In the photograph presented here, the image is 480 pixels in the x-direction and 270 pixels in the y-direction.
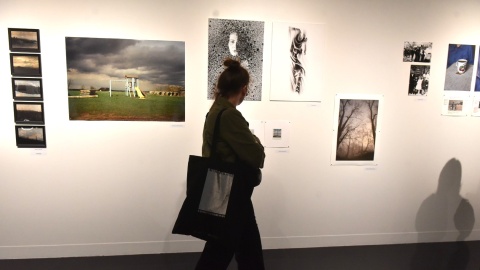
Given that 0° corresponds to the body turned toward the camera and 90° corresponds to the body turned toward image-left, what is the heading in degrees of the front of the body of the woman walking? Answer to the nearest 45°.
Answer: approximately 225°

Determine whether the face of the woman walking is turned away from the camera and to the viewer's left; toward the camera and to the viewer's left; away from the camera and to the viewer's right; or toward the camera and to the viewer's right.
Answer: away from the camera and to the viewer's right

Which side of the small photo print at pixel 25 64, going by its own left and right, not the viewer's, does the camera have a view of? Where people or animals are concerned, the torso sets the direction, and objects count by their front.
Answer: front

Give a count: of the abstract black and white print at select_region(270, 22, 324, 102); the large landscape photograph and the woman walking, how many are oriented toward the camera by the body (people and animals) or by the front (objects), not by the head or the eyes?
2

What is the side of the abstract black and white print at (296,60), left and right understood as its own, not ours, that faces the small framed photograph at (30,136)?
right

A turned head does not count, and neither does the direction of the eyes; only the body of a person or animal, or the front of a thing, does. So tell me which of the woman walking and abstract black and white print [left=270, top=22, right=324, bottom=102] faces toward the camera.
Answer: the abstract black and white print

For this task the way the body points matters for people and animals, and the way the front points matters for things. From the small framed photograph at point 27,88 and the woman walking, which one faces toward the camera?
the small framed photograph

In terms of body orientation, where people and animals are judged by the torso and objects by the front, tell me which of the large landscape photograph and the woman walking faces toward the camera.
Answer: the large landscape photograph

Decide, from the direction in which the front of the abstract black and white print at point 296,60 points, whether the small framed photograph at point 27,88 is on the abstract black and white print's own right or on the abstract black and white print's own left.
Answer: on the abstract black and white print's own right

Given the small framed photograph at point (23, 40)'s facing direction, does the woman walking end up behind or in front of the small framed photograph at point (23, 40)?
in front

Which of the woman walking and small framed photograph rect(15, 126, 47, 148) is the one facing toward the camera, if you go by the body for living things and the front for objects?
the small framed photograph

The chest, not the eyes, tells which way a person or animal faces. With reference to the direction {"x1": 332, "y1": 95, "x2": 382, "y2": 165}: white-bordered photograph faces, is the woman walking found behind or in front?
in front

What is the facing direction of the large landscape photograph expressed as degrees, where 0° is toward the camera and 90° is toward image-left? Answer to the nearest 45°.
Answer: approximately 0°

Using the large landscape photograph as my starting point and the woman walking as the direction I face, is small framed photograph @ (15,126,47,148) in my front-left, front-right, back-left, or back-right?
back-right

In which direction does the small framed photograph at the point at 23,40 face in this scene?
toward the camera
